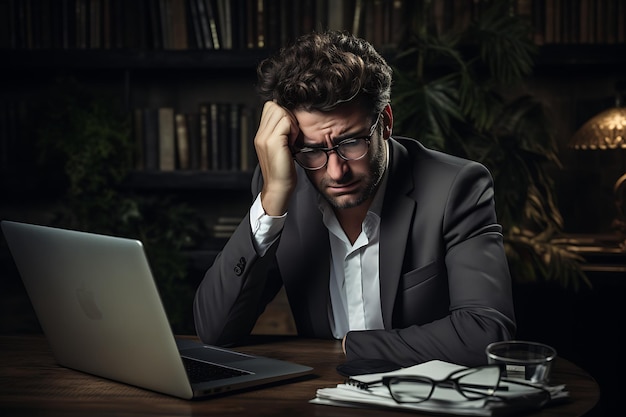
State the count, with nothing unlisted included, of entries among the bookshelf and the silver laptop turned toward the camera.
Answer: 1

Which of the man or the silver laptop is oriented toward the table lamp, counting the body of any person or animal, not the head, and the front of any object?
the silver laptop

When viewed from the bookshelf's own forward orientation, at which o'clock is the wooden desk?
The wooden desk is roughly at 12 o'clock from the bookshelf.

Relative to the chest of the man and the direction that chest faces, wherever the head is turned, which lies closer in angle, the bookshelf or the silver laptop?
the silver laptop

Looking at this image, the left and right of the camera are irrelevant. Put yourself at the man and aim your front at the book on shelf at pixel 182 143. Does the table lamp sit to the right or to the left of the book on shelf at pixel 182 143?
right

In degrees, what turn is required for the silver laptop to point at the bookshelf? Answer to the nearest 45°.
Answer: approximately 45° to its left

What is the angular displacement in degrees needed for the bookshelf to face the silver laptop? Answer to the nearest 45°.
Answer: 0° — it already faces it

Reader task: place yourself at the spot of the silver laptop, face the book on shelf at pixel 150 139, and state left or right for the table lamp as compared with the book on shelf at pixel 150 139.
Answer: right

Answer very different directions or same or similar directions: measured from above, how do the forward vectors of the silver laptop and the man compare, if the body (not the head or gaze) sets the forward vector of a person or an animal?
very different directions

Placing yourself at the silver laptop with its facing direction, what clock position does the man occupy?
The man is roughly at 12 o'clock from the silver laptop.
